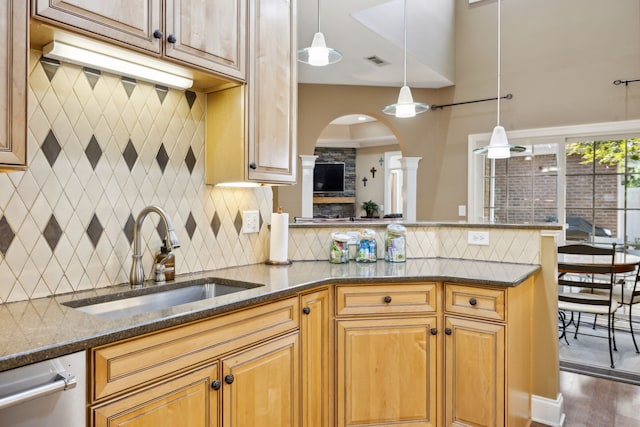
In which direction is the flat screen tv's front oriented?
toward the camera

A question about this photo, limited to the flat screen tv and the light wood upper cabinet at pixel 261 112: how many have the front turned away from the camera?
0

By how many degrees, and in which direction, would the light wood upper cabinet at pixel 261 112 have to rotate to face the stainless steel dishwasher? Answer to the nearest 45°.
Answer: approximately 90° to its right

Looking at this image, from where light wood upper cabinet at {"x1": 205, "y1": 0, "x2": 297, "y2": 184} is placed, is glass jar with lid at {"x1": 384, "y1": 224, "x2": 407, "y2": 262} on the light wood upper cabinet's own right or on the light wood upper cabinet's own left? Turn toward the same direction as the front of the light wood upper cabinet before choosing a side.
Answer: on the light wood upper cabinet's own left

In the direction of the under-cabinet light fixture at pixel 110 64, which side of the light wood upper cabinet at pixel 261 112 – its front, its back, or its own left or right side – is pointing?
right

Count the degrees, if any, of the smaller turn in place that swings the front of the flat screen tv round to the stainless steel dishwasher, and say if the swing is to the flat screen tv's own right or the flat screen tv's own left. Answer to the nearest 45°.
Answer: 0° — it already faces it

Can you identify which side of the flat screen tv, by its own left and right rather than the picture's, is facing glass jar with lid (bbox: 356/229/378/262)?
front

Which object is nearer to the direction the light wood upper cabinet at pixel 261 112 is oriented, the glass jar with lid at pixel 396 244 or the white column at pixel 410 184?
the glass jar with lid

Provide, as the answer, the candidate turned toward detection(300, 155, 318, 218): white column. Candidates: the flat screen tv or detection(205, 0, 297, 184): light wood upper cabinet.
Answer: the flat screen tv

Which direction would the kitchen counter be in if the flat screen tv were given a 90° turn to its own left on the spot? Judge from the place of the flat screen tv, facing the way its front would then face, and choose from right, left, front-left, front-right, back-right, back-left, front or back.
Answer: right

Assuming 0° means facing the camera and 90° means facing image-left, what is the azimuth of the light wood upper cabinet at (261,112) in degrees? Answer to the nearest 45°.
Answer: approximately 315°

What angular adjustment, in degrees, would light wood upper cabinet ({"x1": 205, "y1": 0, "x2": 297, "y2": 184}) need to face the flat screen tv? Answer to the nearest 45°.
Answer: approximately 135° to its left

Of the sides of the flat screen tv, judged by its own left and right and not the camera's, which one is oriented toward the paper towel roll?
front

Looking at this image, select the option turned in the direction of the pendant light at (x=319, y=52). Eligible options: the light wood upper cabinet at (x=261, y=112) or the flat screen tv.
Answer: the flat screen tv
